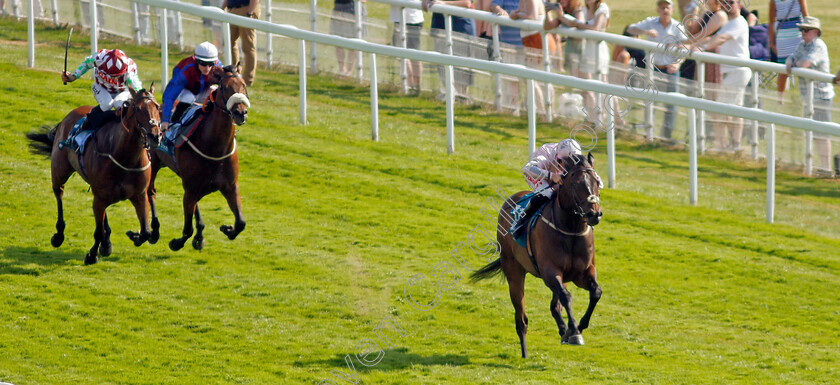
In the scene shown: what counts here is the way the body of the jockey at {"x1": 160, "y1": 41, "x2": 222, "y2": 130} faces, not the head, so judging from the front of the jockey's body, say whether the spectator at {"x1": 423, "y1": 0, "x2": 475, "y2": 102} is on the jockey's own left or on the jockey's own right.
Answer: on the jockey's own left

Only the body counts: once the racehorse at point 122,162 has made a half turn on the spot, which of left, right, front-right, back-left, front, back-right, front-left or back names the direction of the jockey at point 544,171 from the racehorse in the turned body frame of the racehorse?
back

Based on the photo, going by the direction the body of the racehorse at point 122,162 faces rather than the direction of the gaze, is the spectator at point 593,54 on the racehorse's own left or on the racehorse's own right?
on the racehorse's own left

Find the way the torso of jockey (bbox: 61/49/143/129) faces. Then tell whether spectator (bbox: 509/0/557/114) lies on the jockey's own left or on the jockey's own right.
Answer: on the jockey's own left

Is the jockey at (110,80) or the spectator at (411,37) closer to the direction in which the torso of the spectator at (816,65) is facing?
the jockey

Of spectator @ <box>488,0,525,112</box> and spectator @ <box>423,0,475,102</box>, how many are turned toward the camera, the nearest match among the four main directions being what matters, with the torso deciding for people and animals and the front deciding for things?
2

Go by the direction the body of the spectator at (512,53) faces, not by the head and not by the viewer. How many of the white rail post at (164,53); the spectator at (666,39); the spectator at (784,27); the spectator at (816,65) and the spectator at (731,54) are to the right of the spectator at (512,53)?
1

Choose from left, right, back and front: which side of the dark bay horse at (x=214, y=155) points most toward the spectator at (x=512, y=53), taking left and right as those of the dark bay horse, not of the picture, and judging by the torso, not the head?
left

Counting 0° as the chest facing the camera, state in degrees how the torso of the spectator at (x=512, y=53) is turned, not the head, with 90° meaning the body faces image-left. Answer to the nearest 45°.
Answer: approximately 0°

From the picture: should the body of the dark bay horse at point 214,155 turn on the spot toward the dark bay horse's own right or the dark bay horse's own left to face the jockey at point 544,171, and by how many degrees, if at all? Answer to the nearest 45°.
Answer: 0° — it already faces them

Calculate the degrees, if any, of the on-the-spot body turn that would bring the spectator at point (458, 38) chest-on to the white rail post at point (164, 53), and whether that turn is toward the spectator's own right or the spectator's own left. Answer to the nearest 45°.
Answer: approximately 90° to the spectator's own right

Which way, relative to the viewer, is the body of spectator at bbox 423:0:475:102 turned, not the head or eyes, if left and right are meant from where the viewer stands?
facing the viewer

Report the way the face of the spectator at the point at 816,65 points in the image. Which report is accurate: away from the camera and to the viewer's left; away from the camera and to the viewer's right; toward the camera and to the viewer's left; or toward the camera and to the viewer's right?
toward the camera and to the viewer's left

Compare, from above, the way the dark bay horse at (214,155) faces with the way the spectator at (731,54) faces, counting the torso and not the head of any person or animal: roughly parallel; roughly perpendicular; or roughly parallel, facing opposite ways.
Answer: roughly perpendicular

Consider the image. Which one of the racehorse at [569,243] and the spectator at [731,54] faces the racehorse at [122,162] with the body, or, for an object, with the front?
the spectator

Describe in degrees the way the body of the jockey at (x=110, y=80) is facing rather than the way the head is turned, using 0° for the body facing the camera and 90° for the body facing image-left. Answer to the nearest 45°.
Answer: approximately 315°

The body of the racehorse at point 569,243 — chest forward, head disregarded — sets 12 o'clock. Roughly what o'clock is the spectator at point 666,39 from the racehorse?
The spectator is roughly at 8 o'clock from the racehorse.

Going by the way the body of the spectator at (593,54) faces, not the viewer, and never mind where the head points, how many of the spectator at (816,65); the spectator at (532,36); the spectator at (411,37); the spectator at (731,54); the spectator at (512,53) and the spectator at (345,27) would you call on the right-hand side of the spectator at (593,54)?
4
